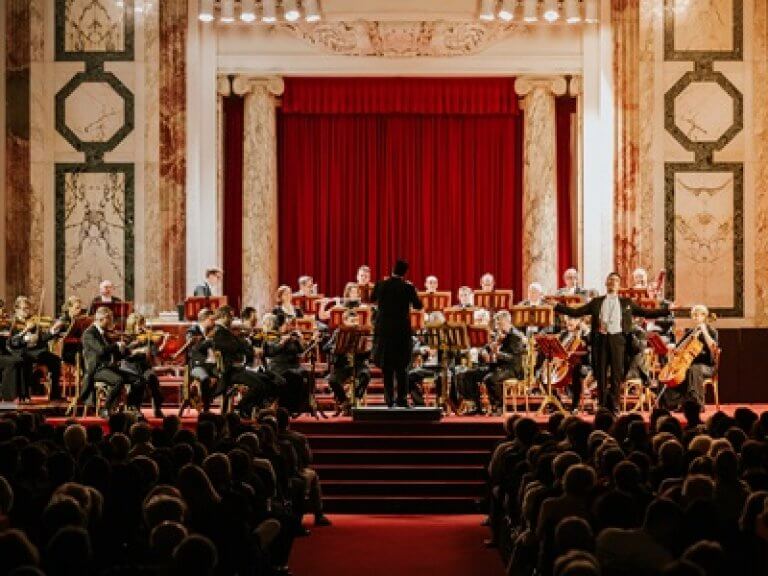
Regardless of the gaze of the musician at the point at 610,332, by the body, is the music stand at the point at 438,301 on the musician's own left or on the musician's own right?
on the musician's own right

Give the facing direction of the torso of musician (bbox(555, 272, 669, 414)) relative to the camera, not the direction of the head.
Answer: toward the camera

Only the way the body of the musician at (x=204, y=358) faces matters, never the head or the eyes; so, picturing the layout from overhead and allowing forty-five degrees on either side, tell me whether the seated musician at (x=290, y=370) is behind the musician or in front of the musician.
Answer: in front

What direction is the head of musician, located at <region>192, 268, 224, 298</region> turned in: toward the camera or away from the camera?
toward the camera

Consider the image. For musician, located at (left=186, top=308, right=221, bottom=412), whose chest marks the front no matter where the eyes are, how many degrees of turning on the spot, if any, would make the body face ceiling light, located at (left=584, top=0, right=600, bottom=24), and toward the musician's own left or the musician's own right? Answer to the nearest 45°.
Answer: approximately 45° to the musician's own left

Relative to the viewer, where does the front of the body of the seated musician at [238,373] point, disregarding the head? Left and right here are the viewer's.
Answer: facing to the right of the viewer

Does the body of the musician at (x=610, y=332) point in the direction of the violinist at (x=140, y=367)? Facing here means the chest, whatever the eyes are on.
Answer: no

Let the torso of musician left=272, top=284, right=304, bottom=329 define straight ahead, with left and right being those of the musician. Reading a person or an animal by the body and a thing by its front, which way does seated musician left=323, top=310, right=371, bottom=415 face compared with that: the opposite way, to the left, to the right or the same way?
the same way

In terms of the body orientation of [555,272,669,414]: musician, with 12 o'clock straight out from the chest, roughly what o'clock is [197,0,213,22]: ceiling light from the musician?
The ceiling light is roughly at 4 o'clock from the musician.

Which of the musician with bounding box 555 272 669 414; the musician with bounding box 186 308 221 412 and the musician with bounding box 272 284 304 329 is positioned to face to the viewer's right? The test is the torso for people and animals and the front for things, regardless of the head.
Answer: the musician with bounding box 186 308 221 412

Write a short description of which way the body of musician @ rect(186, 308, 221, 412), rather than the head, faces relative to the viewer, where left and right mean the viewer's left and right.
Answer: facing to the right of the viewer

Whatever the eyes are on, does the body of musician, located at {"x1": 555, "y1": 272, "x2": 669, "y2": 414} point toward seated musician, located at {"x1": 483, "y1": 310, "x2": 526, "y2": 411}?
no

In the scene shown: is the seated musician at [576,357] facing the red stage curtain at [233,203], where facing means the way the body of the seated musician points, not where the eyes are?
no

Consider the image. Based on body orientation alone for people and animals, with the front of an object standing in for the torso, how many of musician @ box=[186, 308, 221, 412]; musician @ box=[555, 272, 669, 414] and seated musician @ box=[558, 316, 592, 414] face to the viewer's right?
1

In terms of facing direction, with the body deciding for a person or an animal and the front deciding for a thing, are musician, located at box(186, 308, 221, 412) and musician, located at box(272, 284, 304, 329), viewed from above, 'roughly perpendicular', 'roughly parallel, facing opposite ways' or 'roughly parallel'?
roughly perpendicular

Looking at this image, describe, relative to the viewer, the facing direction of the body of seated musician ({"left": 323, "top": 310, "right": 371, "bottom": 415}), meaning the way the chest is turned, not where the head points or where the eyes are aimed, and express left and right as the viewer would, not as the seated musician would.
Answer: facing the viewer

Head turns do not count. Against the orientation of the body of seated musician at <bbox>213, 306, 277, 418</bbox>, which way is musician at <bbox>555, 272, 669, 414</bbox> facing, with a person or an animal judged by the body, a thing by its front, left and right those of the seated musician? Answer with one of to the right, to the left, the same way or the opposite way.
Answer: to the right

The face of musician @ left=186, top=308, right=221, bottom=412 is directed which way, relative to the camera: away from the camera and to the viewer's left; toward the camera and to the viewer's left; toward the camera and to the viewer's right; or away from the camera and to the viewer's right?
toward the camera and to the viewer's right

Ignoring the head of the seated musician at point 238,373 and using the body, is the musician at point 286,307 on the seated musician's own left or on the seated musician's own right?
on the seated musician's own left
